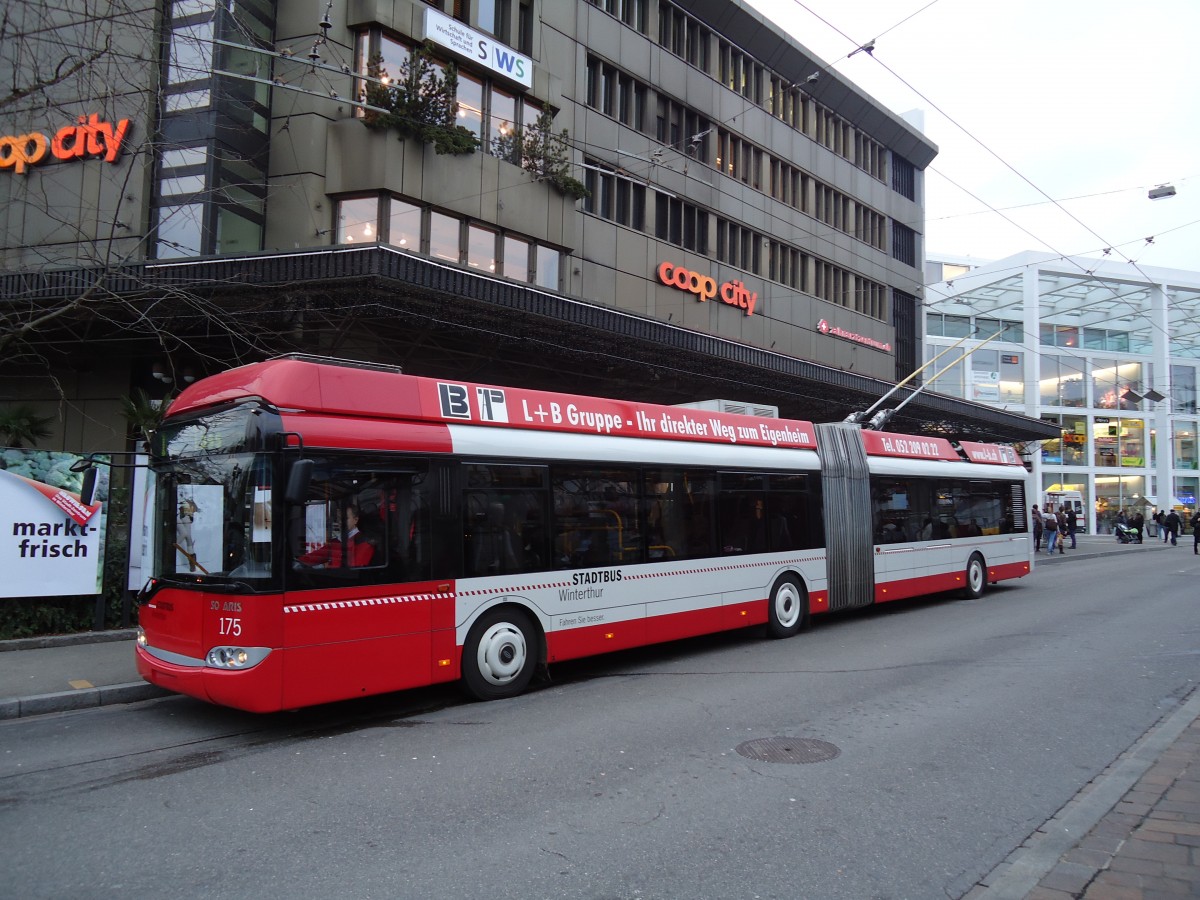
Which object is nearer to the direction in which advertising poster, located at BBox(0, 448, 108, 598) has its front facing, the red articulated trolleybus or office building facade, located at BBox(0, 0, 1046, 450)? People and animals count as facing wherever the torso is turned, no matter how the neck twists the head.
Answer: the red articulated trolleybus

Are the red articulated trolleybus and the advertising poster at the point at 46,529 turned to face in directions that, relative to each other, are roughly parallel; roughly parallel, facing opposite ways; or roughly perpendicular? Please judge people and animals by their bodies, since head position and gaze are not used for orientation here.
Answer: roughly perpendicular

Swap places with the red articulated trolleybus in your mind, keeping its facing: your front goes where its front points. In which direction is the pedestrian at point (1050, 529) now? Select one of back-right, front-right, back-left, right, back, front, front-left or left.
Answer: back

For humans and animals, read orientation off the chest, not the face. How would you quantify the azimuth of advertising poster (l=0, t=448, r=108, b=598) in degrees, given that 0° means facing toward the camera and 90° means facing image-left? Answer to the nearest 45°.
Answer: approximately 0°

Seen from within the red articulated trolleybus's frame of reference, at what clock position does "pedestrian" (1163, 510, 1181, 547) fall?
The pedestrian is roughly at 6 o'clock from the red articulated trolleybus.

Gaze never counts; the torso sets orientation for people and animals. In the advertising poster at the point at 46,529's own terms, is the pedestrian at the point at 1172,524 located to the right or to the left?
on its left

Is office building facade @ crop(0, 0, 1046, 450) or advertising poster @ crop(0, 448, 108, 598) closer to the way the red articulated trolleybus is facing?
the advertising poster
